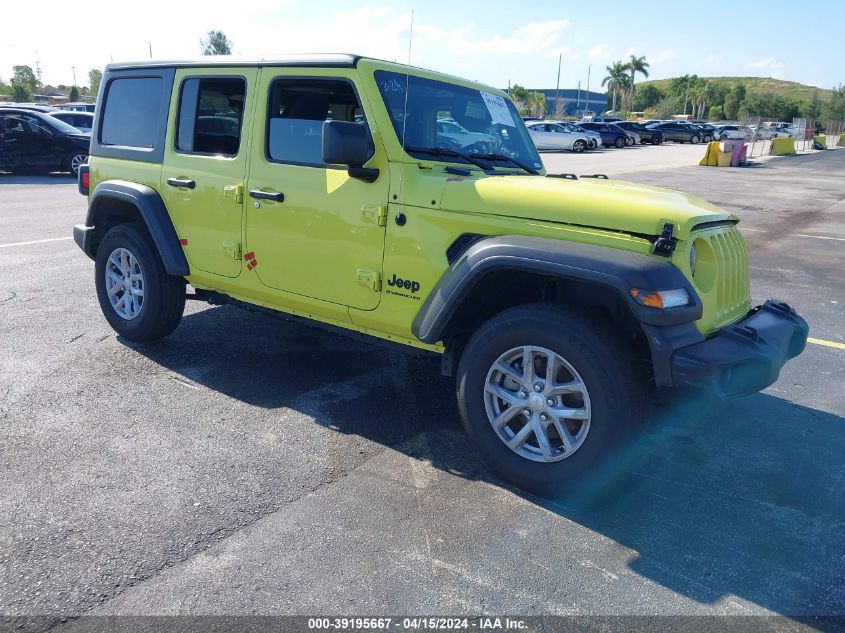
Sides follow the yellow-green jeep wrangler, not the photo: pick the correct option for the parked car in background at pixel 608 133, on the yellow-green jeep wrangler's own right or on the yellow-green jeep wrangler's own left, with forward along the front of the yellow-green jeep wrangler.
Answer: on the yellow-green jeep wrangler's own left

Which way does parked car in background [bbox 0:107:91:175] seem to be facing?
to the viewer's right
